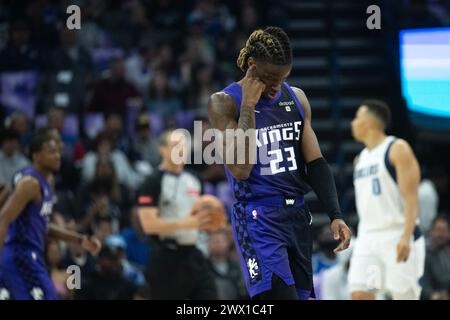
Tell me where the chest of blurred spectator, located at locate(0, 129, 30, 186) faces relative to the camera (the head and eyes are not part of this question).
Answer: toward the camera

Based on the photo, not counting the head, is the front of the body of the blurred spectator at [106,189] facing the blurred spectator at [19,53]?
no

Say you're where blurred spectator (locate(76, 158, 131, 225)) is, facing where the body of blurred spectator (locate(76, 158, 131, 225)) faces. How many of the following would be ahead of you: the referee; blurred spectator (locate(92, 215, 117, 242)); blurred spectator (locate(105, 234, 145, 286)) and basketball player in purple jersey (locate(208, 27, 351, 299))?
4

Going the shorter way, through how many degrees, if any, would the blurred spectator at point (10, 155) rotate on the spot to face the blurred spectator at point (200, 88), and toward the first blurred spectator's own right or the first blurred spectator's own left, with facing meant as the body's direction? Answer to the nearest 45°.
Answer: approximately 135° to the first blurred spectator's own left

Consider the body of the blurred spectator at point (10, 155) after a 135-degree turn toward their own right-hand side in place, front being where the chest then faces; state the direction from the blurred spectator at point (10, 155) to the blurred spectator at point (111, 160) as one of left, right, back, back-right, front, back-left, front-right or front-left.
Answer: back-right

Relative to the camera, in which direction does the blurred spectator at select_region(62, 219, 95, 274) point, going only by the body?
toward the camera

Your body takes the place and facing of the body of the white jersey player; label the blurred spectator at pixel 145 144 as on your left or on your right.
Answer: on your right

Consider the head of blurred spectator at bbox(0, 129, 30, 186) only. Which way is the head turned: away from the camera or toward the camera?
toward the camera

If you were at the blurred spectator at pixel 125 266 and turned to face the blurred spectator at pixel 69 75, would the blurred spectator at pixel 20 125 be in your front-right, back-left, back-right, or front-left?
front-left

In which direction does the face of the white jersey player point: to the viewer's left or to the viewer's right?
to the viewer's left

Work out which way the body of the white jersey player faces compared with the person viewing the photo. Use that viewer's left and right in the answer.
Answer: facing the viewer and to the left of the viewer

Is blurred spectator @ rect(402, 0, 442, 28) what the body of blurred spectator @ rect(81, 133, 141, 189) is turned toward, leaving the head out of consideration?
no

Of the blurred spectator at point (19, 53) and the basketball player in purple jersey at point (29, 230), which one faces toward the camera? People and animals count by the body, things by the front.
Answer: the blurred spectator

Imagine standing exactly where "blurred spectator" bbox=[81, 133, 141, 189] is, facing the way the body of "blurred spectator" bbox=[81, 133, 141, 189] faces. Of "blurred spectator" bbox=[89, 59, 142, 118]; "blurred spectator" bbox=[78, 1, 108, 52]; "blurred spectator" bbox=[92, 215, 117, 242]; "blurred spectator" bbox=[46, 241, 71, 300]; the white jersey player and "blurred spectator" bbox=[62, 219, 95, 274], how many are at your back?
2

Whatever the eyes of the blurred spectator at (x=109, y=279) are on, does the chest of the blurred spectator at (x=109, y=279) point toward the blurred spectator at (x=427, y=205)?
no

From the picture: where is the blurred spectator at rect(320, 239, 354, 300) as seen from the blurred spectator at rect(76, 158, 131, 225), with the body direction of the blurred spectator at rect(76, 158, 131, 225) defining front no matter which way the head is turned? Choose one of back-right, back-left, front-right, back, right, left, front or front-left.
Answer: front-left

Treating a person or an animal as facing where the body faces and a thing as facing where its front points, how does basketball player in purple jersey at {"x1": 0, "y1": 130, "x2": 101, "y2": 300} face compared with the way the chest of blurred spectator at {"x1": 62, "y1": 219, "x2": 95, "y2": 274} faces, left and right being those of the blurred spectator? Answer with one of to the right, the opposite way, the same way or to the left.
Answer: to the left

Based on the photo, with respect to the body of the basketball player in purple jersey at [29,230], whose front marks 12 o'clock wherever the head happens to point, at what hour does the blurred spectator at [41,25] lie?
The blurred spectator is roughly at 9 o'clock from the basketball player in purple jersey.
